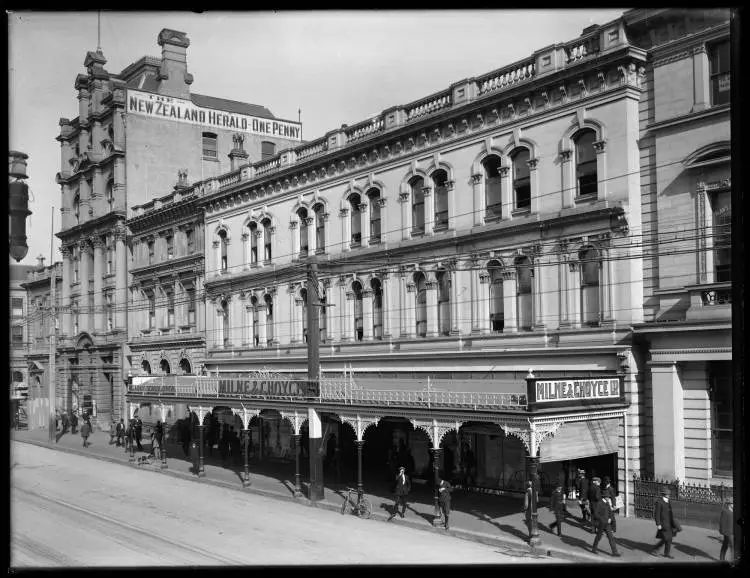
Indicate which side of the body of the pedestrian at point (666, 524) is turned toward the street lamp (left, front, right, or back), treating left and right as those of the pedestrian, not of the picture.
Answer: right

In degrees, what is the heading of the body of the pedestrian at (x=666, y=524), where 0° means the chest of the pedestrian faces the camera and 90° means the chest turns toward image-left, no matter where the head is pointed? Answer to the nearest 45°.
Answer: approximately 315°

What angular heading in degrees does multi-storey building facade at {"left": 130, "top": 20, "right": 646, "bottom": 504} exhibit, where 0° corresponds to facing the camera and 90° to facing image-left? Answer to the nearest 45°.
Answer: approximately 45°

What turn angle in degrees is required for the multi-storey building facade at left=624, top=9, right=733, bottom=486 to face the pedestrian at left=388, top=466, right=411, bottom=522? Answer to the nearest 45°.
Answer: approximately 45° to its right

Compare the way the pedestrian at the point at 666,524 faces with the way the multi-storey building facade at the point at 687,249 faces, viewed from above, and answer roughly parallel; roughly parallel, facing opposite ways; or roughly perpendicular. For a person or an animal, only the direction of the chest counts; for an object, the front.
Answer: roughly perpendicular

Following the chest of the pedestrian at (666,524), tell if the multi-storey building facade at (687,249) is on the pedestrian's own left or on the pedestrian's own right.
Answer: on the pedestrian's own left

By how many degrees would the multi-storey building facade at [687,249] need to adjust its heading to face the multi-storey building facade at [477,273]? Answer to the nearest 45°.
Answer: approximately 90° to its right
